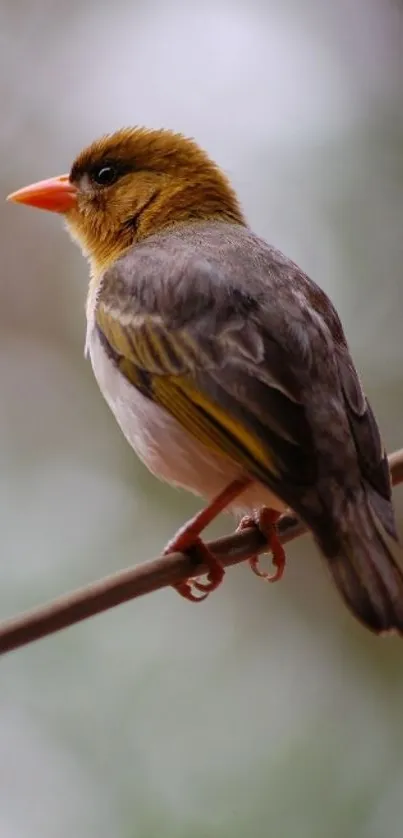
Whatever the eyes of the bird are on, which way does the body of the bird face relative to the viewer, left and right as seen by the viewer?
facing away from the viewer and to the left of the viewer
